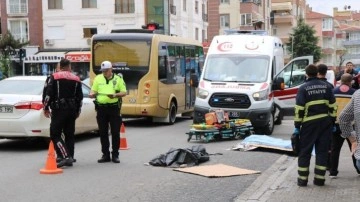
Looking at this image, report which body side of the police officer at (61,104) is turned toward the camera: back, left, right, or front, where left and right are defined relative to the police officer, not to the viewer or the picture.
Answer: back

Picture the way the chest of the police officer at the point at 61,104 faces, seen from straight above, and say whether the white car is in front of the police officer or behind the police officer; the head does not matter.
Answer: in front

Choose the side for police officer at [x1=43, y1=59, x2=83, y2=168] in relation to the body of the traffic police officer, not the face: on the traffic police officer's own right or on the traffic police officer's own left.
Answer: on the traffic police officer's own right

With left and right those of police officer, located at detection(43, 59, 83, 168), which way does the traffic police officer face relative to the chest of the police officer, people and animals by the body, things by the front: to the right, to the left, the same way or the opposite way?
the opposite way

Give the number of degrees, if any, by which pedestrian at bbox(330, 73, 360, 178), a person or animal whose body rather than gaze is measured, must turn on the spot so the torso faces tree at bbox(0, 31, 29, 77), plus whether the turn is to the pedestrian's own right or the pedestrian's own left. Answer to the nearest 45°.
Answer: approximately 45° to the pedestrian's own left

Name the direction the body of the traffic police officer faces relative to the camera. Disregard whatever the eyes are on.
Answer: toward the camera

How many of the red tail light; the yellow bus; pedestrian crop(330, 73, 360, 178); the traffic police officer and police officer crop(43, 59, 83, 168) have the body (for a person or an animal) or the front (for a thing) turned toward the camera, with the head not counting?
2

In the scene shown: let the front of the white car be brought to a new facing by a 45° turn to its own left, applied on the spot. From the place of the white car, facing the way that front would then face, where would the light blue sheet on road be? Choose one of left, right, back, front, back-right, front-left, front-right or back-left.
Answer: right

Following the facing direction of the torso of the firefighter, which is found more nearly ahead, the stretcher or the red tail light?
the stretcher

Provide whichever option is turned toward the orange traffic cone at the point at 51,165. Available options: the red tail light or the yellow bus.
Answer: the red tail light

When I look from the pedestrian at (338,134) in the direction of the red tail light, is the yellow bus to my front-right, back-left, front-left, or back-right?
front-right

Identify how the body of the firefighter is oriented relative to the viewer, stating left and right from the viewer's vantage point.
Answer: facing away from the viewer
